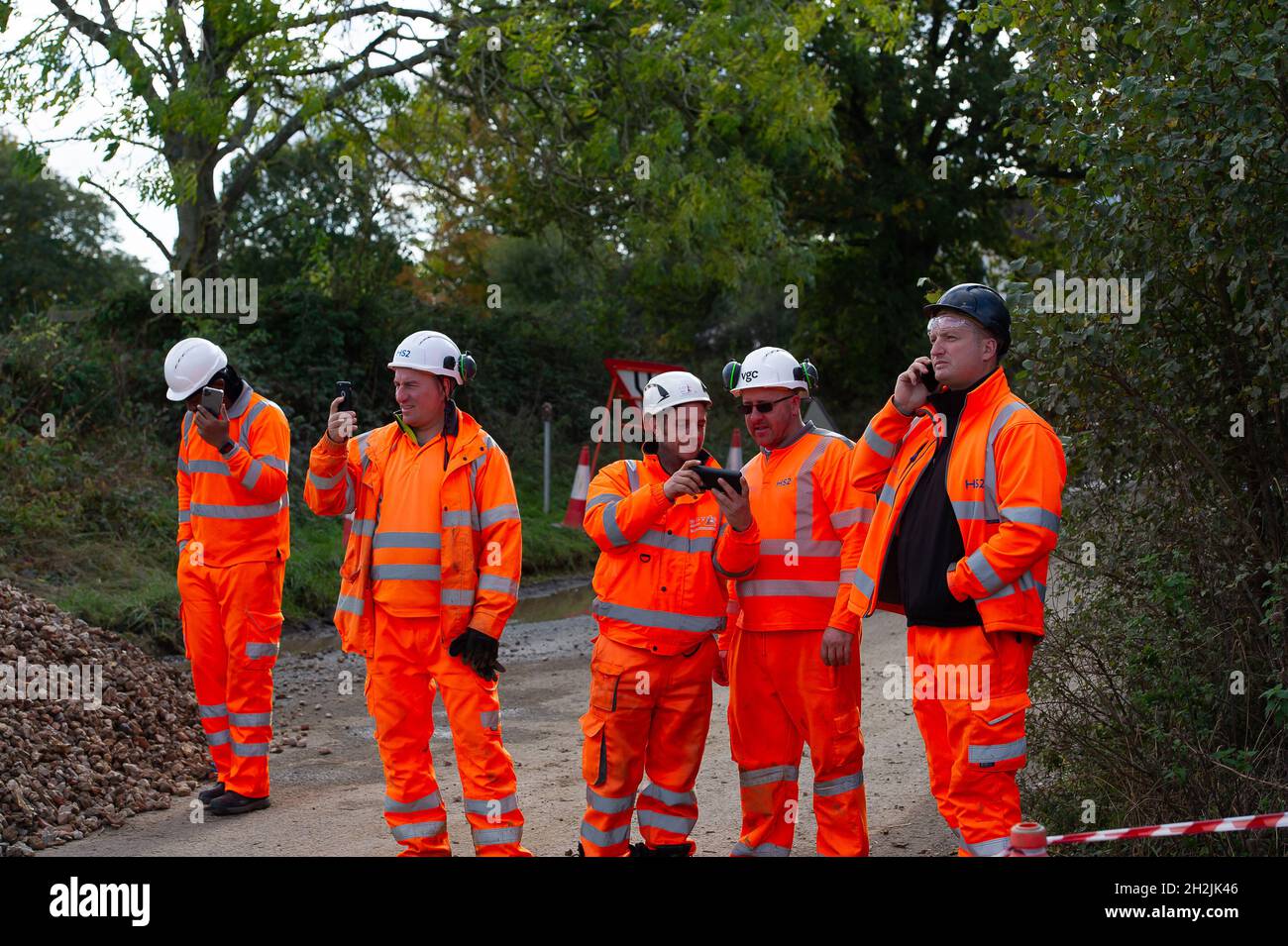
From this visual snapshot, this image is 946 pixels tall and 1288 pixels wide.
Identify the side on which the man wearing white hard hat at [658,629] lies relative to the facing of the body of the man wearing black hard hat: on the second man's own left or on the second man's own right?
on the second man's own right

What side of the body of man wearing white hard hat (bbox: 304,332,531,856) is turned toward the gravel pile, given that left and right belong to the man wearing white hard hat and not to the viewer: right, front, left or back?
right

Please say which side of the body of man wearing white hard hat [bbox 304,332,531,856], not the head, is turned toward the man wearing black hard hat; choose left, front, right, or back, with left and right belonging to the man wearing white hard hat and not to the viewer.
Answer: left

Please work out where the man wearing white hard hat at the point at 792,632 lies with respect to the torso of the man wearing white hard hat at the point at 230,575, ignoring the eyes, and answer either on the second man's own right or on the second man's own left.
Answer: on the second man's own left

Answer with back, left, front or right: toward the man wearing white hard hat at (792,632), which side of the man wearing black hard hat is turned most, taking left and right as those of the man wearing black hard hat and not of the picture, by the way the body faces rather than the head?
right

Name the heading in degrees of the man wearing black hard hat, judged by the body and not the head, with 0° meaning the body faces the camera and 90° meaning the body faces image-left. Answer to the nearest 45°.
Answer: approximately 45°

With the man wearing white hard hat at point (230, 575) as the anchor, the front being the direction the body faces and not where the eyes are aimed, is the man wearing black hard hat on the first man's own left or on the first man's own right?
on the first man's own left

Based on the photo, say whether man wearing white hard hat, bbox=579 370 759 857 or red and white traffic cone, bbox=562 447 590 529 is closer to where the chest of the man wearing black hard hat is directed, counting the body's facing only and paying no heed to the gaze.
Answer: the man wearing white hard hat
